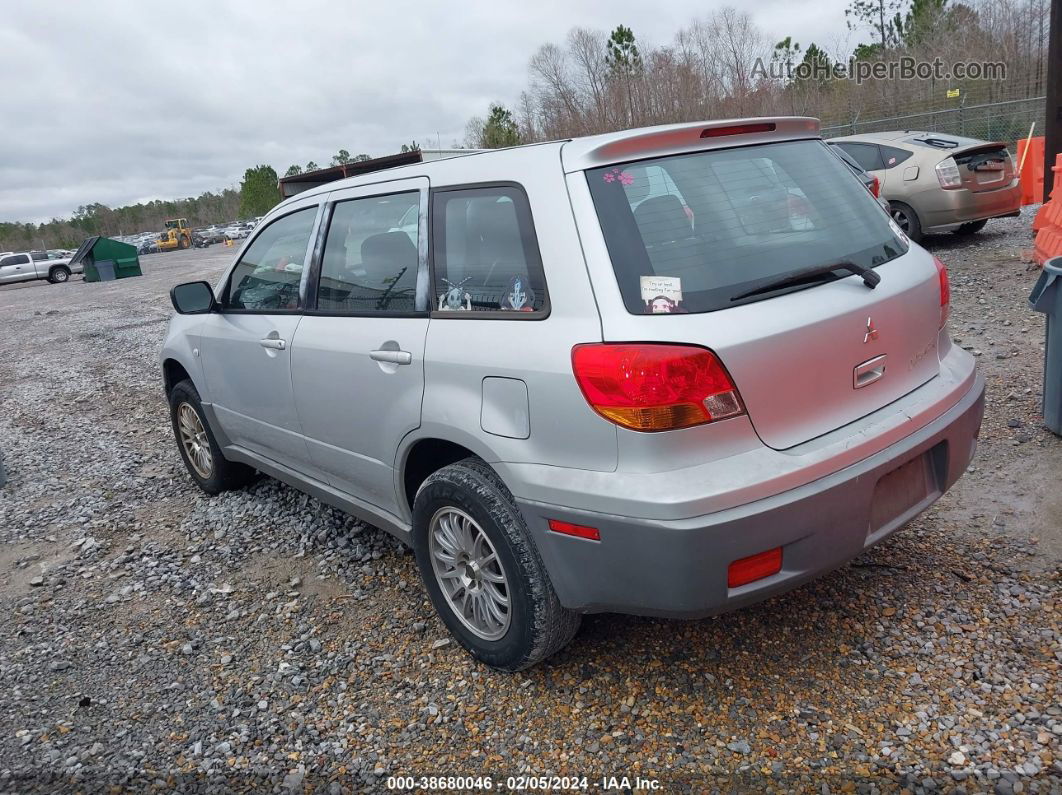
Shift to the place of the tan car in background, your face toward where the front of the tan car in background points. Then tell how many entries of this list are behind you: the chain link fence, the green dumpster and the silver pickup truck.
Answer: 0

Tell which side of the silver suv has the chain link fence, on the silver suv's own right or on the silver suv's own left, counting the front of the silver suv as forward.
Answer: on the silver suv's own right

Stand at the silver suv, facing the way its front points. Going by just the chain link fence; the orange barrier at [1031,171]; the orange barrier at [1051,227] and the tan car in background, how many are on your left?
0

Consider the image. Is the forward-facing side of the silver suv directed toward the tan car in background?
no

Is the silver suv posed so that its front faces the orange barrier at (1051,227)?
no

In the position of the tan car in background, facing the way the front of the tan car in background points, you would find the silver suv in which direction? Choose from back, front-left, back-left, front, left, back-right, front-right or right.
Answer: back-left

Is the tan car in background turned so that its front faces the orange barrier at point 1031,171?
no

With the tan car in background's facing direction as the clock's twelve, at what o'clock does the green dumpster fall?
The green dumpster is roughly at 11 o'clock from the tan car in background.

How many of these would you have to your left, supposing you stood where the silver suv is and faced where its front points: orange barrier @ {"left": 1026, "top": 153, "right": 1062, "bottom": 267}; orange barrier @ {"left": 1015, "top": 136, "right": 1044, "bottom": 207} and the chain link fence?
0

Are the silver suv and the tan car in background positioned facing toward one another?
no

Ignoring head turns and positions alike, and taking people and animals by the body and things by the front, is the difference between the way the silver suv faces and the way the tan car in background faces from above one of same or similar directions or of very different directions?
same or similar directions

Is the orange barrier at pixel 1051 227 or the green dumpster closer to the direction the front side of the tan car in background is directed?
the green dumpster

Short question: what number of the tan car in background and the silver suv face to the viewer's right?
0

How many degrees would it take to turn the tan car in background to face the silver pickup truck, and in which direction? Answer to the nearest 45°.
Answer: approximately 45° to its left

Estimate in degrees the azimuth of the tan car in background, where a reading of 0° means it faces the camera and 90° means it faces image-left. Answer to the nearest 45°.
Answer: approximately 135°

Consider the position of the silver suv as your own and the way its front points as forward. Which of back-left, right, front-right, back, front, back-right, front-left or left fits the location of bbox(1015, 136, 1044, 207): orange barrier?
right

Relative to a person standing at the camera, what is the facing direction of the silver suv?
facing away from the viewer and to the left of the viewer

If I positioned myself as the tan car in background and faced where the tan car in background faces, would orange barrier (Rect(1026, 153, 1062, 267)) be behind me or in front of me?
behind

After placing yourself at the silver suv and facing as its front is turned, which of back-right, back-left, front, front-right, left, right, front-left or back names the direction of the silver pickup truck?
front
